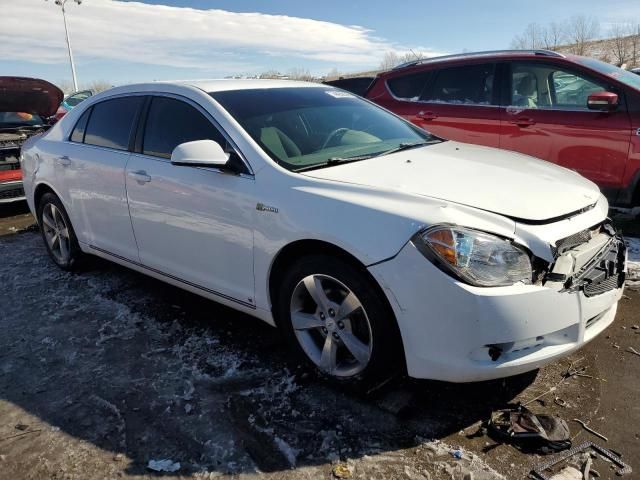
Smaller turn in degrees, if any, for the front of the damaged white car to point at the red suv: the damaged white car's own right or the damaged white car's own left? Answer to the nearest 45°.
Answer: approximately 90° to the damaged white car's own left

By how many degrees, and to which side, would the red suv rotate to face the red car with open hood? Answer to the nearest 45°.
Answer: approximately 135° to its right

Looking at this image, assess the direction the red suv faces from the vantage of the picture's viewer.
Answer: facing the viewer and to the right of the viewer

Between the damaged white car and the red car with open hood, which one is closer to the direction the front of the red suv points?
the damaged white car

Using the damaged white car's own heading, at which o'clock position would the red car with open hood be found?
The red car with open hood is roughly at 6 o'clock from the damaged white car.

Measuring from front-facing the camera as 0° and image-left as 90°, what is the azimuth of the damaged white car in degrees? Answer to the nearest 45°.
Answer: approximately 315°

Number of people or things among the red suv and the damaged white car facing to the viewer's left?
0
